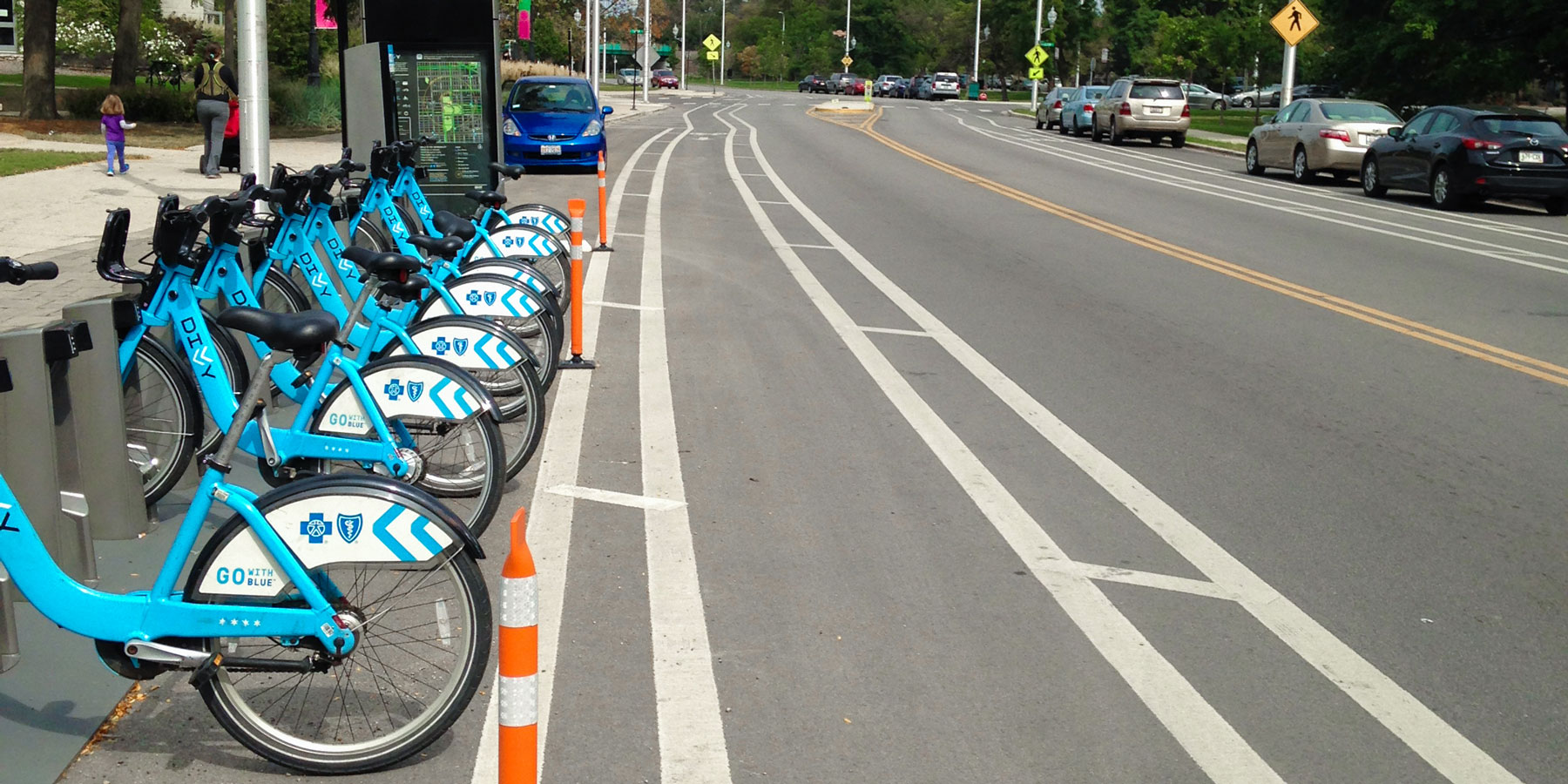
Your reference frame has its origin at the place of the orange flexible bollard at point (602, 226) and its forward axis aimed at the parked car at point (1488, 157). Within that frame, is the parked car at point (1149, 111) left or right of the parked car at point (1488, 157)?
left

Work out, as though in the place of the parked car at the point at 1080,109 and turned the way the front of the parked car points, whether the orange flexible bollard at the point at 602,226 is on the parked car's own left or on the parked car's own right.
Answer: on the parked car's own left

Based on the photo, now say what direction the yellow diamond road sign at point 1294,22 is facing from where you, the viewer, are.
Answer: facing the viewer

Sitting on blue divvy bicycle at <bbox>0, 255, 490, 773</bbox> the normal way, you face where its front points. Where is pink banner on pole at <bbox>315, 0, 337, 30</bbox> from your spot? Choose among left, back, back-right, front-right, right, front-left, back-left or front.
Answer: right

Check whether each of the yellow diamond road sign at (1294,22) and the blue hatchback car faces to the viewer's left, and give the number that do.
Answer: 0

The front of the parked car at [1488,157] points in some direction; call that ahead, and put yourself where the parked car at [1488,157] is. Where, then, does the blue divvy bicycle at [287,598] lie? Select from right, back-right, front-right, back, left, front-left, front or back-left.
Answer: back-left

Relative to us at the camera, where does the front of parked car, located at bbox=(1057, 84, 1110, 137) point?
facing away from the viewer and to the left of the viewer

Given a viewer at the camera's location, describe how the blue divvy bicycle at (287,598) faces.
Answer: facing to the left of the viewer

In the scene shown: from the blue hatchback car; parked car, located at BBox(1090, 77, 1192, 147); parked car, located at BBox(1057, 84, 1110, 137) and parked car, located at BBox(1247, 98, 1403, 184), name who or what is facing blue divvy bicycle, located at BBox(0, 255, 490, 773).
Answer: the blue hatchback car

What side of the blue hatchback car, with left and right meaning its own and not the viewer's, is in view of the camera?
front

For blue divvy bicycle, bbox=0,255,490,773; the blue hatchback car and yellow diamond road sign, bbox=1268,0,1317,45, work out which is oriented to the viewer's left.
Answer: the blue divvy bicycle

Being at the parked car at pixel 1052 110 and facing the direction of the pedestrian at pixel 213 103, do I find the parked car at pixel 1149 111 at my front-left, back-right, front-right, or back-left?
front-left

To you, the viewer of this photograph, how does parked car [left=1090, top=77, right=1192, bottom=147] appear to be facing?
facing away from the viewer and to the left of the viewer

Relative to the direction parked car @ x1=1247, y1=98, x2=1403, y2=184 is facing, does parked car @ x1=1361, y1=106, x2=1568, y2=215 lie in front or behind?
behind

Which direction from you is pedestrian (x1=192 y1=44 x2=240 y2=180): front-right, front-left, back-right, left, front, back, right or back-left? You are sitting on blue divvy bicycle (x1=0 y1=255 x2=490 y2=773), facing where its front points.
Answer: right

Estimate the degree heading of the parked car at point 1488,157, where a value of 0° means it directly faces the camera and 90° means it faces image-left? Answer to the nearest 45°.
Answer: approximately 135°

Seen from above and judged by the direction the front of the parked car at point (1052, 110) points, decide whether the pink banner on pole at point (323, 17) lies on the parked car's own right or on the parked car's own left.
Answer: on the parked car's own left

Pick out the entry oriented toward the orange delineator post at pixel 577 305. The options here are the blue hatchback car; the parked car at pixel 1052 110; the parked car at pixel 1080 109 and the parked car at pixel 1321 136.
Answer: the blue hatchback car

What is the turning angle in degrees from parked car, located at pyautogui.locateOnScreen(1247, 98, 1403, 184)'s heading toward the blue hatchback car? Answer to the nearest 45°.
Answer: approximately 90° to its left

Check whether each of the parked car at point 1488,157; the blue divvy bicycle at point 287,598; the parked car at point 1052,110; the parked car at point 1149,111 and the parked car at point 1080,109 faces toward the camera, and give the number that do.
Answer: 0
